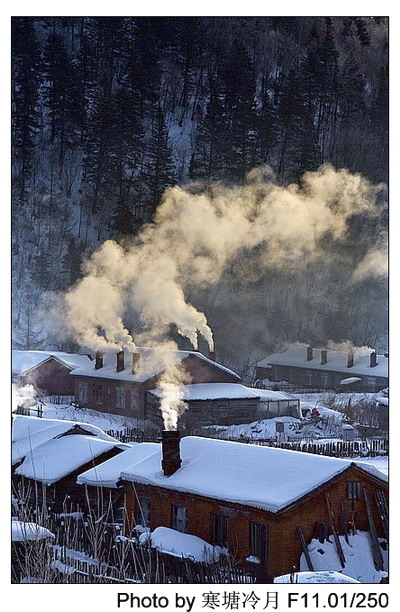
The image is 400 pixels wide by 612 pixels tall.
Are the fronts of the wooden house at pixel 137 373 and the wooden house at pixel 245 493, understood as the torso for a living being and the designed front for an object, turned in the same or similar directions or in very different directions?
same or similar directions

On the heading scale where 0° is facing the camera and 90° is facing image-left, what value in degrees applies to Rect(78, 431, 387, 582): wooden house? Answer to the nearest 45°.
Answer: approximately 45°

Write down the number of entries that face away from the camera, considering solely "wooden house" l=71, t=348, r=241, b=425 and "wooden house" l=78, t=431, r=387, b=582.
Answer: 0

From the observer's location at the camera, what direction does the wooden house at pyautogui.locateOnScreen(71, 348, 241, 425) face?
facing the viewer and to the left of the viewer

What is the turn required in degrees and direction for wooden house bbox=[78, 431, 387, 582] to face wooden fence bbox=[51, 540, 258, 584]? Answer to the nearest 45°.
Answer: approximately 45° to its right

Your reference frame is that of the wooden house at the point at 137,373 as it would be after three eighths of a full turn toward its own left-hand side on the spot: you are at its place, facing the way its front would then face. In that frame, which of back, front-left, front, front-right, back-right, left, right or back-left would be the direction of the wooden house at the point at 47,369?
back

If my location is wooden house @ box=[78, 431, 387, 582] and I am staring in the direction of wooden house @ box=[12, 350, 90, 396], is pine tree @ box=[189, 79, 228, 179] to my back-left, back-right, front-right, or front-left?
front-right
